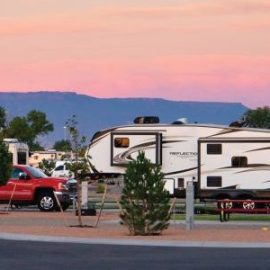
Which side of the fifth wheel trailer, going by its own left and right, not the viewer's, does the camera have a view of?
left

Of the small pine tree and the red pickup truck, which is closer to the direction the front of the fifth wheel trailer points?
the red pickup truck

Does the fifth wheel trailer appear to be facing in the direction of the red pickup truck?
yes

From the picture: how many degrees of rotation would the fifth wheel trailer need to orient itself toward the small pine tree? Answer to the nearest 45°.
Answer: approximately 90° to its left

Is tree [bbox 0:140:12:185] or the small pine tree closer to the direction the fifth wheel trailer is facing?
the tree

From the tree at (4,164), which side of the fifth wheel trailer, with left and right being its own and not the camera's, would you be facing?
front
